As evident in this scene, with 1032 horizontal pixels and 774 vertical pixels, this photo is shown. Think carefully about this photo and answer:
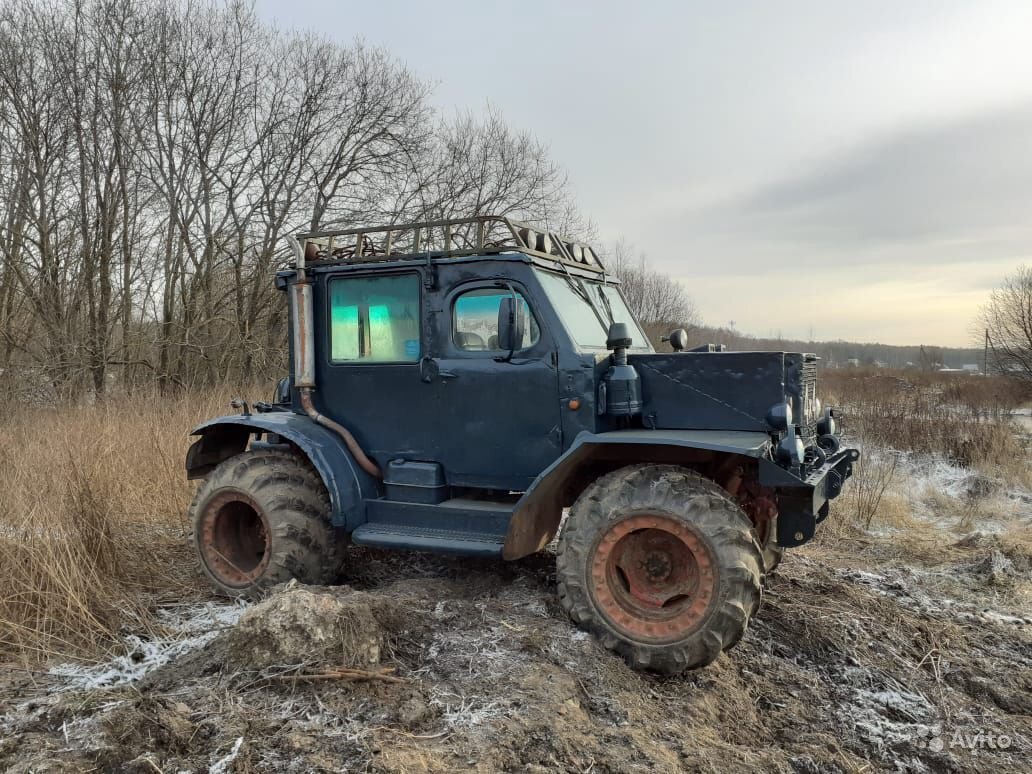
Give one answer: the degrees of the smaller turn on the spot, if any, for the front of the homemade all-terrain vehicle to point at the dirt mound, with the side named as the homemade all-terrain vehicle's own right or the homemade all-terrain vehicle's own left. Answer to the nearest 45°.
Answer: approximately 90° to the homemade all-terrain vehicle's own right

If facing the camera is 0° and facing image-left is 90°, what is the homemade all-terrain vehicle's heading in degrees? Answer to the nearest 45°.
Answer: approximately 315°
